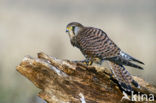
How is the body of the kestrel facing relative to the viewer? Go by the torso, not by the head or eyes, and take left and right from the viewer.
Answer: facing to the left of the viewer
